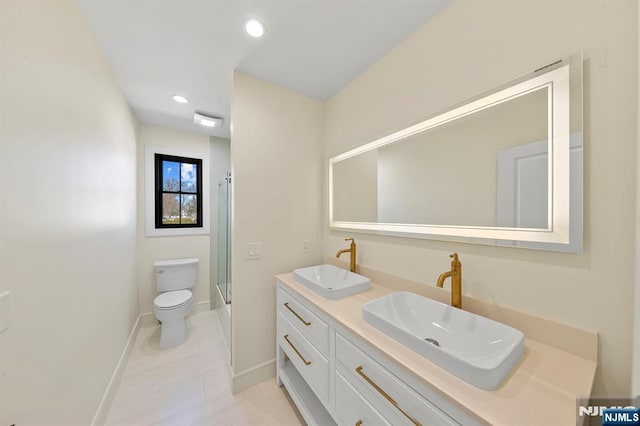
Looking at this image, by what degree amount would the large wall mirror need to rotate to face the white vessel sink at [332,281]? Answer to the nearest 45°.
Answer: approximately 45° to its right

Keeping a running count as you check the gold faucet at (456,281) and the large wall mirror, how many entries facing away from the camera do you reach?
0

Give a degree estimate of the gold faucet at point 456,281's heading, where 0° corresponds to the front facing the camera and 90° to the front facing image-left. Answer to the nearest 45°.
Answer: approximately 45°

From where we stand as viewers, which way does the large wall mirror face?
facing the viewer and to the left of the viewer

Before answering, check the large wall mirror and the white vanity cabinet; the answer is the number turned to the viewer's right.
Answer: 0

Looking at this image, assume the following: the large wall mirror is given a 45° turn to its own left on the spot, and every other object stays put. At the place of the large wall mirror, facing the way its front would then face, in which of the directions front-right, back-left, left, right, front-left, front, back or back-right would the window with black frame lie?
right

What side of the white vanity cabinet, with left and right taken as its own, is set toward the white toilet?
right

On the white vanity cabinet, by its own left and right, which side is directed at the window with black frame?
right

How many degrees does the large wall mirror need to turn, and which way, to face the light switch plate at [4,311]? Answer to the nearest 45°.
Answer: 0° — it already faces it
